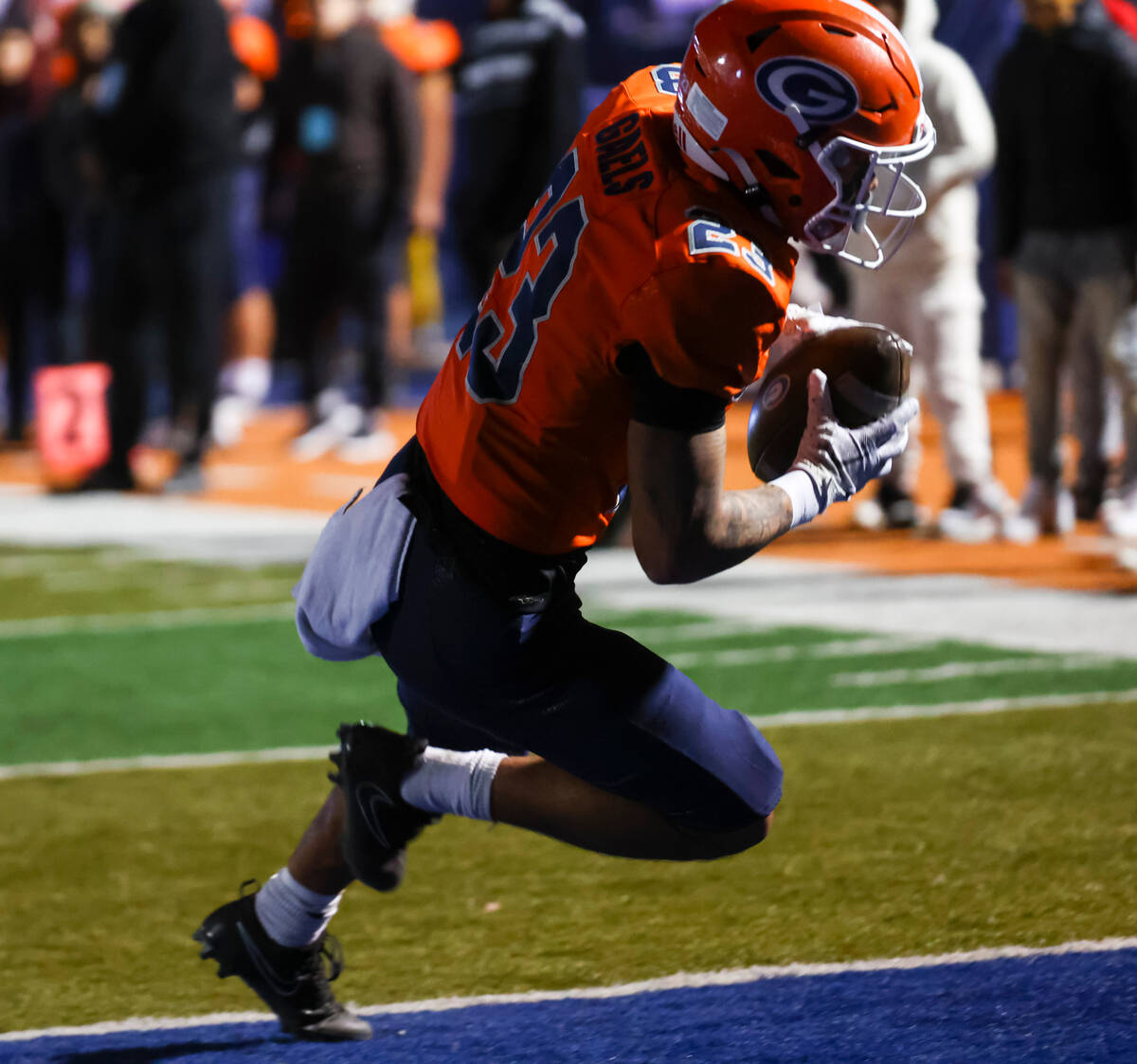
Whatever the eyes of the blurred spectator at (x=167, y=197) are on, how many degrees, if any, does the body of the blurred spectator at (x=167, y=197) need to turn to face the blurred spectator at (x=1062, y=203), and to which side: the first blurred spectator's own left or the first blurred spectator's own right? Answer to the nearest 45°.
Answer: approximately 90° to the first blurred spectator's own left

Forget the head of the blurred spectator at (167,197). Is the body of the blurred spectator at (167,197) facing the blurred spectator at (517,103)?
no

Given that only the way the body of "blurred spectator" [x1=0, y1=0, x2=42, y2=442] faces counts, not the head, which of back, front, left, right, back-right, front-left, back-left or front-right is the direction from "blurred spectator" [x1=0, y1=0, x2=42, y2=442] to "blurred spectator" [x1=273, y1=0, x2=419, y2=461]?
front-left

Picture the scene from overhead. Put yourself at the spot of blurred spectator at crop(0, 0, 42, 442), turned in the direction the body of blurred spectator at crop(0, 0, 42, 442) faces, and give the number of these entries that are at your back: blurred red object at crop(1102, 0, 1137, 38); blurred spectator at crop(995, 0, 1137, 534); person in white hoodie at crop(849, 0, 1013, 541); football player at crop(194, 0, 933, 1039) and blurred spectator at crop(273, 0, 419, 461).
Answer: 0

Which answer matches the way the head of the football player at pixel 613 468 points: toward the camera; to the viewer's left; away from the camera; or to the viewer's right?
to the viewer's right

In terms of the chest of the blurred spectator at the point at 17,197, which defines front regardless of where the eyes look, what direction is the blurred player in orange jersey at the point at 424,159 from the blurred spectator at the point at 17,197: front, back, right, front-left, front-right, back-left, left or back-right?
left

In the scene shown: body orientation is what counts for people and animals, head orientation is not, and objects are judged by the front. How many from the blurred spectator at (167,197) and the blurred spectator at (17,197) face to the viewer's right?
0

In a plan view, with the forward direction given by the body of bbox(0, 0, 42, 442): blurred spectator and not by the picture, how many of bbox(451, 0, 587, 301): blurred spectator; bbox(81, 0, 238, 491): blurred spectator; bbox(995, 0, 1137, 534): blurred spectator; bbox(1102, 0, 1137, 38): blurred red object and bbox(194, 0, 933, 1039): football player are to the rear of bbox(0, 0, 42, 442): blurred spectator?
0

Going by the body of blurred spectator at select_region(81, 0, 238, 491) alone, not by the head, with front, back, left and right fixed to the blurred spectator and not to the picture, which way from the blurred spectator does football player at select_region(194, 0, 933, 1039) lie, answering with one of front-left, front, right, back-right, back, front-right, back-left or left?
front-left

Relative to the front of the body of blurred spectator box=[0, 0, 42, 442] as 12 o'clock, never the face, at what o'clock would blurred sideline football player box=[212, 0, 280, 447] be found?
blurred sideline football player box=[212, 0, 280, 447] is roughly at 9 o'clock from blurred spectator box=[0, 0, 42, 442].

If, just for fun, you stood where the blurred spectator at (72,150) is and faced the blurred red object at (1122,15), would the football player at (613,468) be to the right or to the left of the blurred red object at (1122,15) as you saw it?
right

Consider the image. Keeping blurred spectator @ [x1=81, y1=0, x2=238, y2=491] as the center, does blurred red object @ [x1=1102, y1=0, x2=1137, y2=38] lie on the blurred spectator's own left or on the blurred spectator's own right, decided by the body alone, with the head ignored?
on the blurred spectator's own left

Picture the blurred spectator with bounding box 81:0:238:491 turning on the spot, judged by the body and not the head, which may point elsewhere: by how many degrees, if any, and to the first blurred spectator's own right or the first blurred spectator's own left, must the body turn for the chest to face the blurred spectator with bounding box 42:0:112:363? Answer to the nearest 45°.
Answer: approximately 135° to the first blurred spectator's own right

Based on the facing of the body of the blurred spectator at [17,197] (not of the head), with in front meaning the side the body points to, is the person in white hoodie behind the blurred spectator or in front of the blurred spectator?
in front

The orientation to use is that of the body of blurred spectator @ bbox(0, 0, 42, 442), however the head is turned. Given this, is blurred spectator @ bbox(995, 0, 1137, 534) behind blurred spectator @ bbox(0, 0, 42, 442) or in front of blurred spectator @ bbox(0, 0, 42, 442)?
in front

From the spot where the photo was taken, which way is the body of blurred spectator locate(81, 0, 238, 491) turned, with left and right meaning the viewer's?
facing the viewer and to the left of the viewer

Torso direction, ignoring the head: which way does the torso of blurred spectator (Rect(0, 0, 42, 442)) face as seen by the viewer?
toward the camera
